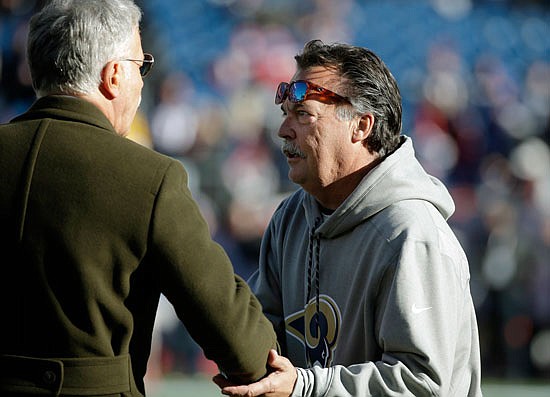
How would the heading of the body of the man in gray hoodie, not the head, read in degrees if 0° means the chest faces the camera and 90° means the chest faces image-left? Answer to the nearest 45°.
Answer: approximately 45°

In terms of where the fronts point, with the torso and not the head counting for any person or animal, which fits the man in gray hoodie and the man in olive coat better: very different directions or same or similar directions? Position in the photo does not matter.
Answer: very different directions

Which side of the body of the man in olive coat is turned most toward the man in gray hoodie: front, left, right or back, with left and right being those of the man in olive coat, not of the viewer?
front

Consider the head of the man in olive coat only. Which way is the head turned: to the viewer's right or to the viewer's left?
to the viewer's right

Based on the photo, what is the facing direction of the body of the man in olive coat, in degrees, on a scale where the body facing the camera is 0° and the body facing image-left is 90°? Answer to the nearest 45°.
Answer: approximately 225°

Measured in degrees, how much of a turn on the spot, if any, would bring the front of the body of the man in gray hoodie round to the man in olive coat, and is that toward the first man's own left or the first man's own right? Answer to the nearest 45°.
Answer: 0° — they already face them

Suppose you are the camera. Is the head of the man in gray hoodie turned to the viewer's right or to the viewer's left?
to the viewer's left
